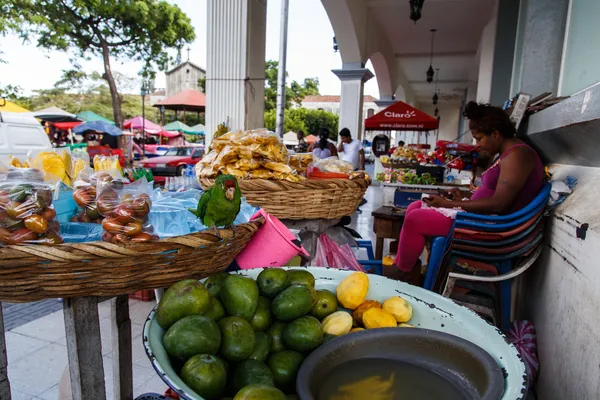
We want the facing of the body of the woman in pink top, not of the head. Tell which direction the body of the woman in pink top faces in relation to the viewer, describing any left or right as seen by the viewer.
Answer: facing to the left of the viewer

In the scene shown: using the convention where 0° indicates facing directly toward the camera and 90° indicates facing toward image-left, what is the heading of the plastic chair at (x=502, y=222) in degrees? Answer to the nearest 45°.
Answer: approximately 90°

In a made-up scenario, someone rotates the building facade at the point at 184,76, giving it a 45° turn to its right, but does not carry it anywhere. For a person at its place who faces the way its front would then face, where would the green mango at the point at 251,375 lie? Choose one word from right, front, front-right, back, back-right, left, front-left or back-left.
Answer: front-left

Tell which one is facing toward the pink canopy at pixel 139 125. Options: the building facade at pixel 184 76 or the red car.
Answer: the building facade

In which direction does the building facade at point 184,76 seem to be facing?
toward the camera

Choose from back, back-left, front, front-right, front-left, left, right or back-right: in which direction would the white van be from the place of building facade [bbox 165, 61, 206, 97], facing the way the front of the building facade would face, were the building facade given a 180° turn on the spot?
back

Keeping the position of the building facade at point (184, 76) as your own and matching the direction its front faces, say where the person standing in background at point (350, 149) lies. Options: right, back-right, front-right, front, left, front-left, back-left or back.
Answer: front

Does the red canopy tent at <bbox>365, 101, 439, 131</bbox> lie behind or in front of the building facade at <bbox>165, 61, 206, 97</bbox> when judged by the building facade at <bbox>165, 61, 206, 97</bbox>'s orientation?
in front

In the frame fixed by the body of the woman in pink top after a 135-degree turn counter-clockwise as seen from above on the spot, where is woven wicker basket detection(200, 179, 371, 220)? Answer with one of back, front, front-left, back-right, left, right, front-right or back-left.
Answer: right

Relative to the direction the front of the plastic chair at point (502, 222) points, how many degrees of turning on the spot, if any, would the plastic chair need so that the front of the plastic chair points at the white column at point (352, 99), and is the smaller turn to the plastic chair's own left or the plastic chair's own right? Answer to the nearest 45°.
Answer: approximately 45° to the plastic chair's own right

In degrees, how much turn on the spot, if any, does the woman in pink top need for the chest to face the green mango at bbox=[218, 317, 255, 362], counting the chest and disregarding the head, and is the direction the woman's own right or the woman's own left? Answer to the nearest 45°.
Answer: approximately 90° to the woman's own left
